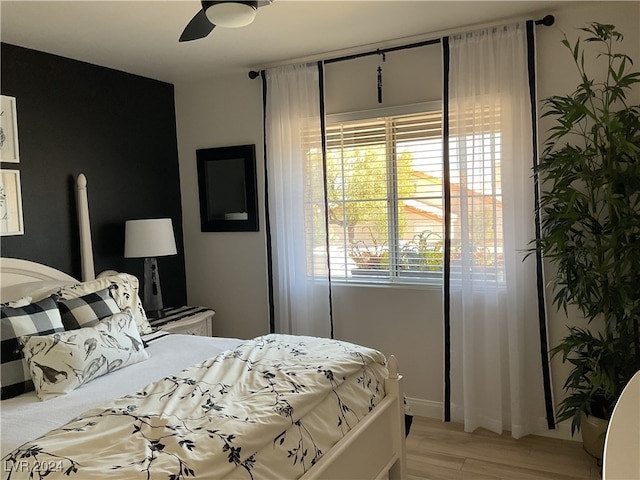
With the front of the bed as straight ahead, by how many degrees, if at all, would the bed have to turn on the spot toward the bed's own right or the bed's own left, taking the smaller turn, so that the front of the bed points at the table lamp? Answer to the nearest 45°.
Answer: approximately 135° to the bed's own left

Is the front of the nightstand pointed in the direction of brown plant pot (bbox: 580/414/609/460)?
yes

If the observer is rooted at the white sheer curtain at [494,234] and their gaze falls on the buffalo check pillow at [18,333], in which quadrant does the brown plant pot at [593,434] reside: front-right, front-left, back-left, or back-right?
back-left

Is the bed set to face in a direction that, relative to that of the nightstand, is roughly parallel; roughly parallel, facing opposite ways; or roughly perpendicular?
roughly parallel

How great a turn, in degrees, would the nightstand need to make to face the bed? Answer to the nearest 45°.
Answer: approximately 45° to its right

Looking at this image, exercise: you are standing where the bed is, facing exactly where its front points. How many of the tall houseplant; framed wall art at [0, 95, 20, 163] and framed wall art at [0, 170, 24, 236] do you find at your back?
2

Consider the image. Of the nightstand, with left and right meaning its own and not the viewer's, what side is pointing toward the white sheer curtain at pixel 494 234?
front

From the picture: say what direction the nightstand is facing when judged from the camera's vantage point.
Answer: facing the viewer and to the right of the viewer

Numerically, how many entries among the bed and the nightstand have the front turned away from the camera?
0

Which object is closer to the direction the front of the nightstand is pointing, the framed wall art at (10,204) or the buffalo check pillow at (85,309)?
the buffalo check pillow

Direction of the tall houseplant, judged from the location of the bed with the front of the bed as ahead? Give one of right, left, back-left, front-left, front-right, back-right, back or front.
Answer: front-left

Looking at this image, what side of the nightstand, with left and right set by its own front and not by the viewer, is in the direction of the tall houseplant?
front

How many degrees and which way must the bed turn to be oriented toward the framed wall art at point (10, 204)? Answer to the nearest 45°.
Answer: approximately 180°

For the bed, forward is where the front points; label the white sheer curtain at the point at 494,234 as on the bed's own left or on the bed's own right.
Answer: on the bed's own left
